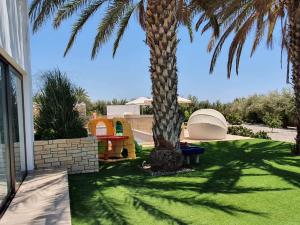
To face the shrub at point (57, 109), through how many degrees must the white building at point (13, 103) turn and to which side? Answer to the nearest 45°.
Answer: approximately 90° to its left

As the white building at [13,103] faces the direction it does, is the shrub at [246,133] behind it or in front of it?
in front

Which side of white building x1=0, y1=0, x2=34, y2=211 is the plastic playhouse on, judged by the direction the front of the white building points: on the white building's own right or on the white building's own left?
on the white building's own left

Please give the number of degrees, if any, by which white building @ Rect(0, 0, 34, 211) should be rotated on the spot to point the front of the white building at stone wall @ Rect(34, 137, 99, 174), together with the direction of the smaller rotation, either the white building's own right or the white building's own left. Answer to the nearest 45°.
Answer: approximately 45° to the white building's own left

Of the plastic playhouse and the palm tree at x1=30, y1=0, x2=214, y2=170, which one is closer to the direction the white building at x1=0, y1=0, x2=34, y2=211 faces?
the palm tree

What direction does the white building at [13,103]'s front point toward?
to the viewer's right
